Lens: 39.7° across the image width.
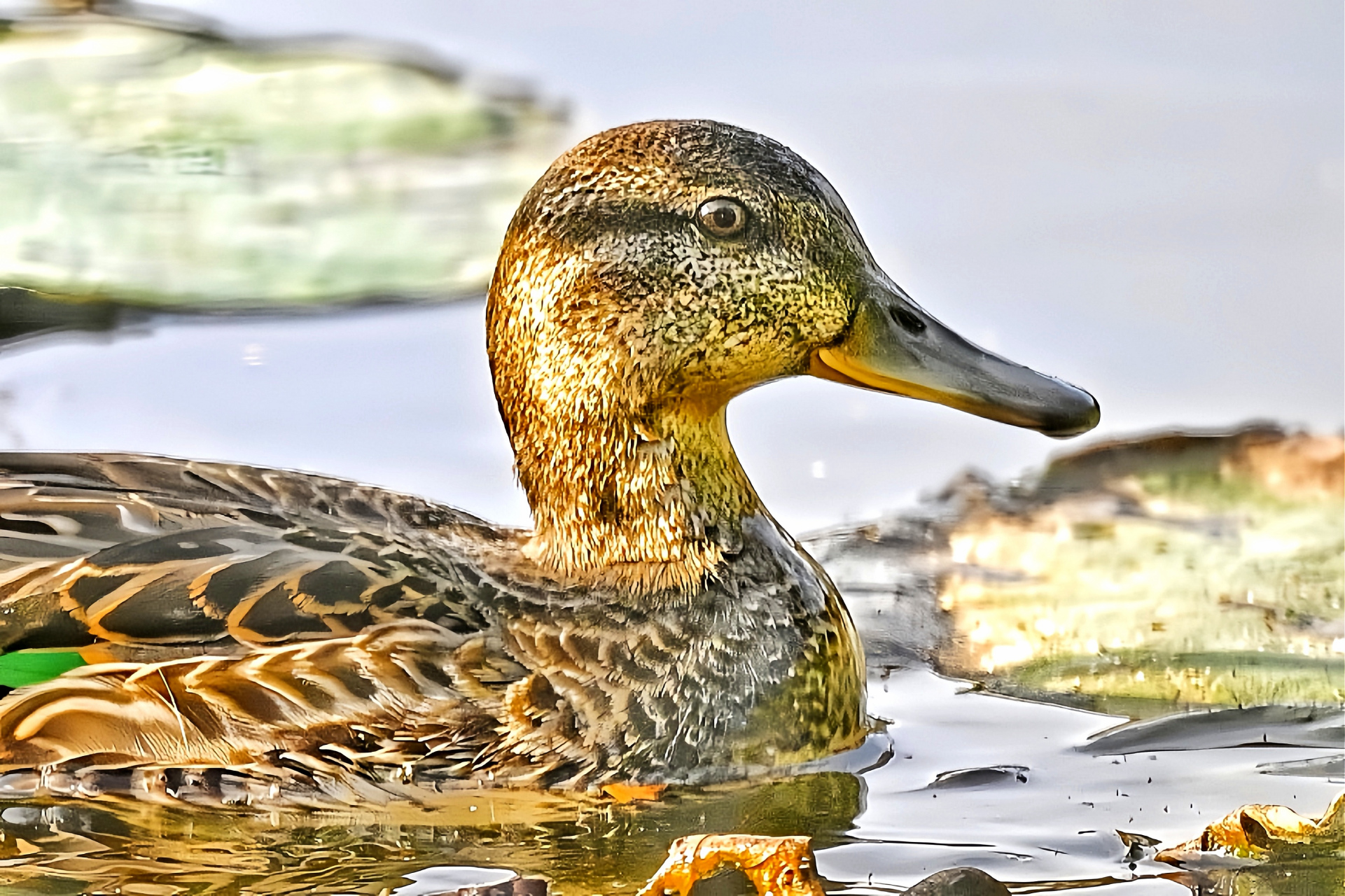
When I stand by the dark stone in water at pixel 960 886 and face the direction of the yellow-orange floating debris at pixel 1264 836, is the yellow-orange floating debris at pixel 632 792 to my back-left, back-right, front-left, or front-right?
back-left

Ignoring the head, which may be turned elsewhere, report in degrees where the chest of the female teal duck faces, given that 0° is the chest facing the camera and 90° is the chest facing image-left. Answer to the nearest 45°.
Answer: approximately 270°

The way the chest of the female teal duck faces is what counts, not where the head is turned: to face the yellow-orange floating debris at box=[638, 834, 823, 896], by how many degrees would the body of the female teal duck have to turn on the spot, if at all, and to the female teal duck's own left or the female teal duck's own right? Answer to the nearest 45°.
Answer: approximately 45° to the female teal duck's own right

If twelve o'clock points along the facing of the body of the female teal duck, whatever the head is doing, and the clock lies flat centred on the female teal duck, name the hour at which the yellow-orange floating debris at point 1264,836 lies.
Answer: The yellow-orange floating debris is roughly at 1 o'clock from the female teal duck.

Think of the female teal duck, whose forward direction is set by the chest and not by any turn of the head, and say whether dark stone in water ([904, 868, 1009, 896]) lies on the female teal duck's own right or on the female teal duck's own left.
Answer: on the female teal duck's own right
